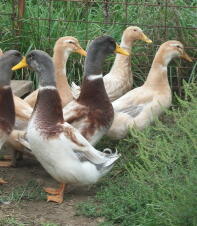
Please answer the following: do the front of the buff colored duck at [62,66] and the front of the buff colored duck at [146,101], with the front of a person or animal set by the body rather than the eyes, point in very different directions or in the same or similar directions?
same or similar directions

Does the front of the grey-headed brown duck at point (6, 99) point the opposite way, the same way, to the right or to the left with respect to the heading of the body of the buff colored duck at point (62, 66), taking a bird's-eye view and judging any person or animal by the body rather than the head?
the same way

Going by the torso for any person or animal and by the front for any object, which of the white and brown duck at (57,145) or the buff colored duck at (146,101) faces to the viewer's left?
the white and brown duck

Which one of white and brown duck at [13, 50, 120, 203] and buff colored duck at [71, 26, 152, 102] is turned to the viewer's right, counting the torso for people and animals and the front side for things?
the buff colored duck

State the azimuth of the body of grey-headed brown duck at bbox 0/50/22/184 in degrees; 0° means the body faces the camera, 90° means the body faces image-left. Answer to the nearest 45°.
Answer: approximately 270°

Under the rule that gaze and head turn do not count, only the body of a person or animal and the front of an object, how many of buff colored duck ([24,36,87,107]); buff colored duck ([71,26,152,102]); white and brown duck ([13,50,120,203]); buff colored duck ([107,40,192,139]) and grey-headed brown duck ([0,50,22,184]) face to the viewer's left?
1

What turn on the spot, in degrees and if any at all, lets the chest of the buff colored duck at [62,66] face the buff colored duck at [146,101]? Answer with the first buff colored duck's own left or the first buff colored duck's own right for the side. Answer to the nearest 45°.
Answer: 0° — it already faces it

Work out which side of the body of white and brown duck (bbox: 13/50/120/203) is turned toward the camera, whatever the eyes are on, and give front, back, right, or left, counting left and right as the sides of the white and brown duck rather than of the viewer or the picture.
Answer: left

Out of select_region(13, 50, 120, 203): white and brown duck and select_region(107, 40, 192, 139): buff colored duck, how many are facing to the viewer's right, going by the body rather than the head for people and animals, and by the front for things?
1

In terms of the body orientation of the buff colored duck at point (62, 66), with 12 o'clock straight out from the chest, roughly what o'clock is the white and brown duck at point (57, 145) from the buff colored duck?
The white and brown duck is roughly at 3 o'clock from the buff colored duck.

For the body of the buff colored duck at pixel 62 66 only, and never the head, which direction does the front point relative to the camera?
to the viewer's right

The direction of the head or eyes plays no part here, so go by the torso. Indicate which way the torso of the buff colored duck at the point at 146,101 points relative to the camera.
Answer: to the viewer's right

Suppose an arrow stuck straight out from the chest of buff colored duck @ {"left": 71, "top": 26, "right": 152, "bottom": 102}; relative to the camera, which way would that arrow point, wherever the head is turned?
to the viewer's right
